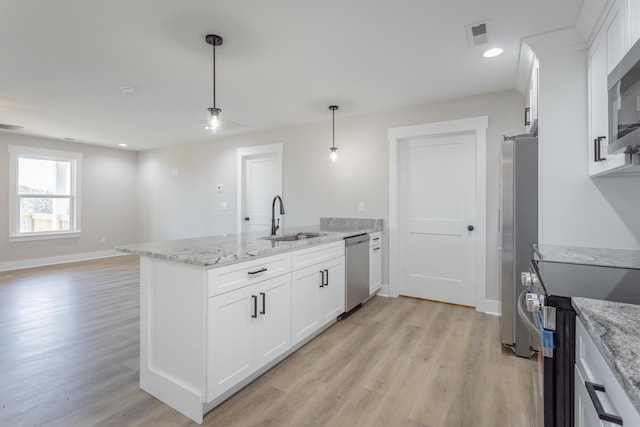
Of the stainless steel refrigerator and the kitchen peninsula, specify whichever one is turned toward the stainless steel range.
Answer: the kitchen peninsula

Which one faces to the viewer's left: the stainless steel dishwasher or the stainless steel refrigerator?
the stainless steel refrigerator

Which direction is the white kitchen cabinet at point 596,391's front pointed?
to the viewer's left

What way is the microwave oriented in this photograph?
to the viewer's left

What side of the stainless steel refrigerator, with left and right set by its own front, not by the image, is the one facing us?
left

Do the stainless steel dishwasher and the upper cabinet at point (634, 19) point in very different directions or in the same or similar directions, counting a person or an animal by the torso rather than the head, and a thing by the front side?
very different directions

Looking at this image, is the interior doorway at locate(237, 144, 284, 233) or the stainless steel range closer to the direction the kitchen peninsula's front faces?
the stainless steel range

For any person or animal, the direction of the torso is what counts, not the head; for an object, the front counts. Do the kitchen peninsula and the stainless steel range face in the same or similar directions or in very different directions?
very different directions

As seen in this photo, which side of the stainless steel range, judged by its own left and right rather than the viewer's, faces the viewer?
left
